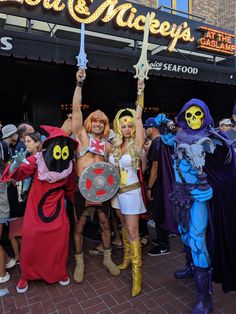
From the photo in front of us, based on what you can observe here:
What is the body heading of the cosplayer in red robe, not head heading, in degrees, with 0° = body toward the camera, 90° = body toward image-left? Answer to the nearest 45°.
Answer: approximately 0°

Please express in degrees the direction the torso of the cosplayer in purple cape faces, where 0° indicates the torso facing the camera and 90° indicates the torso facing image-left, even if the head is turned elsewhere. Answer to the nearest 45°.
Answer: approximately 45°

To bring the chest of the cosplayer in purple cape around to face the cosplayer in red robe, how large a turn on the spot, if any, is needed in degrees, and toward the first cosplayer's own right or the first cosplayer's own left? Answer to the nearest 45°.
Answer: approximately 45° to the first cosplayer's own right

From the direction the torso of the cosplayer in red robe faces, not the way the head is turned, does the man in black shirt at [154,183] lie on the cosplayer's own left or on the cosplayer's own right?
on the cosplayer's own left

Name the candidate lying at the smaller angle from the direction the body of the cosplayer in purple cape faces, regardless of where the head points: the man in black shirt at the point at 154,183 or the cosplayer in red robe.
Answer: the cosplayer in red robe

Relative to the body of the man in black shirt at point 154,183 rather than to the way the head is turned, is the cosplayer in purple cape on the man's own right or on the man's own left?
on the man's own left

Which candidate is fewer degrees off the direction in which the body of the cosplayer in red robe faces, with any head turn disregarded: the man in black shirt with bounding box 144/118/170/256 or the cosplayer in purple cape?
the cosplayer in purple cape

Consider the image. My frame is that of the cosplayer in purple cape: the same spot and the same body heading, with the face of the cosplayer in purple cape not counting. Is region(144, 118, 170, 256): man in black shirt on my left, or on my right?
on my right

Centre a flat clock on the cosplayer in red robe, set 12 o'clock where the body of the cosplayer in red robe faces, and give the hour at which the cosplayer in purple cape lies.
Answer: The cosplayer in purple cape is roughly at 10 o'clock from the cosplayer in red robe.
